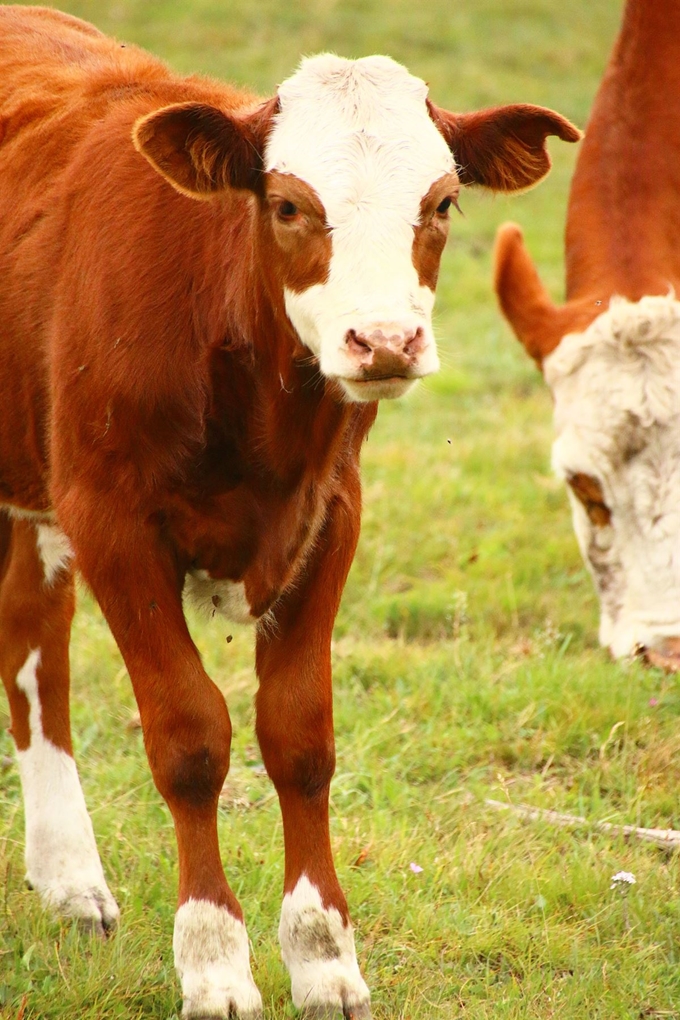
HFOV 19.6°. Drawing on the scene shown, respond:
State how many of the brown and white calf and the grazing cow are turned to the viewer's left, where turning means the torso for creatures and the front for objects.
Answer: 0

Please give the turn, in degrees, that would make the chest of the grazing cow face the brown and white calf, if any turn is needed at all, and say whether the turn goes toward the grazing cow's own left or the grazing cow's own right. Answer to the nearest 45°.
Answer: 0° — it already faces it

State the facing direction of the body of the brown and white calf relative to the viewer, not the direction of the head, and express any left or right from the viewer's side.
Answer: facing the viewer and to the right of the viewer

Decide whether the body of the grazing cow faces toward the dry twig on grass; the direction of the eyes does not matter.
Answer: yes

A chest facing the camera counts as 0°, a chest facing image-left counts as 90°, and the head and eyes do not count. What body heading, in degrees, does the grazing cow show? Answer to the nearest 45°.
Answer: approximately 0°

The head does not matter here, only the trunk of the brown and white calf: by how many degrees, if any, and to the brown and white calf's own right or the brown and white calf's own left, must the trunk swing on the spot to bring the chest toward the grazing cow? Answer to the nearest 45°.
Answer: approximately 90° to the brown and white calf's own left
